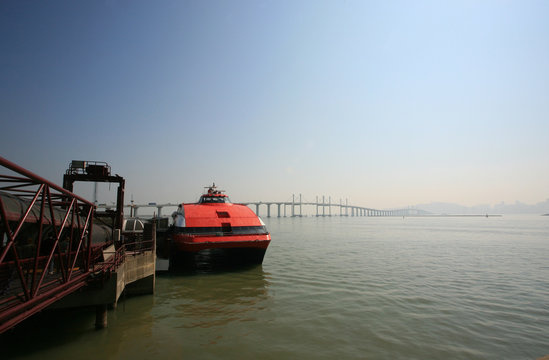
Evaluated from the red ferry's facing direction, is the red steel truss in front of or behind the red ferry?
in front

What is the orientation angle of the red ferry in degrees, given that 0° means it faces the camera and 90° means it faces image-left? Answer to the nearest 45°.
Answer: approximately 0°
